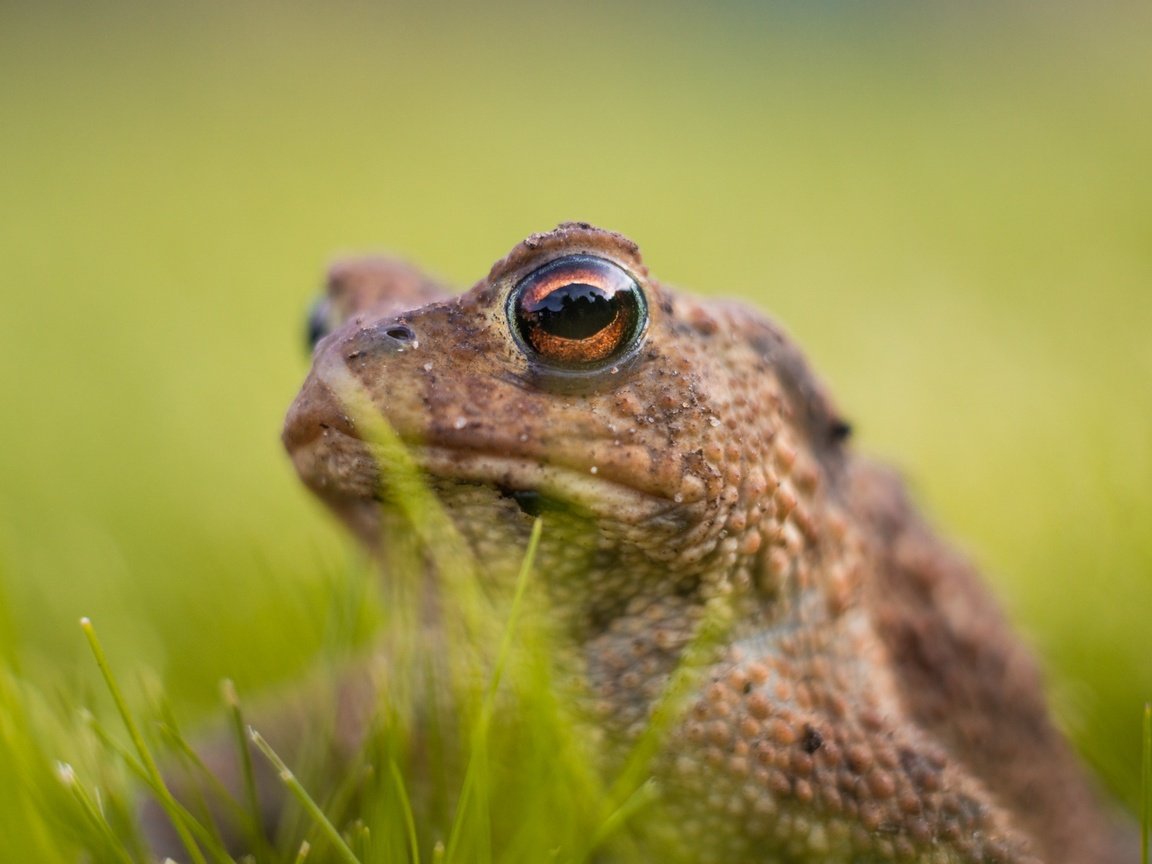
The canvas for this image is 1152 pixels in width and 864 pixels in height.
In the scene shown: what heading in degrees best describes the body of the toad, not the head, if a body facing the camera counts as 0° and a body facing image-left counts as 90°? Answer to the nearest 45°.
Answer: approximately 45°

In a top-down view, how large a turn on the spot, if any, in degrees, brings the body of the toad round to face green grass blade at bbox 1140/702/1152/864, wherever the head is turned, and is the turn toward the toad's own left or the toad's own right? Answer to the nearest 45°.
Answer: approximately 135° to the toad's own left
